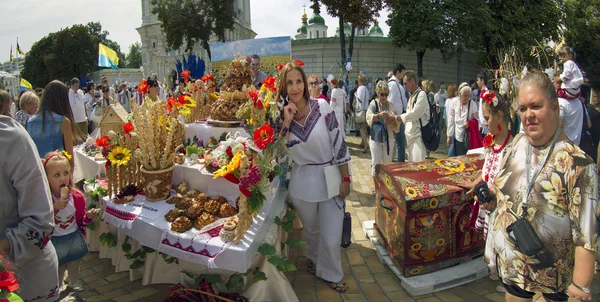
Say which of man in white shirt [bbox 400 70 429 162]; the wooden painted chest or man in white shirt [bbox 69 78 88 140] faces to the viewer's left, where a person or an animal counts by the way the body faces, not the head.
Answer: man in white shirt [bbox 400 70 429 162]

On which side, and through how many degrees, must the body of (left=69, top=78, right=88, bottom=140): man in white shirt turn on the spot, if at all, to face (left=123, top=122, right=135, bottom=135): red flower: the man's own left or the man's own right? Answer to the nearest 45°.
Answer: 0° — they already face it

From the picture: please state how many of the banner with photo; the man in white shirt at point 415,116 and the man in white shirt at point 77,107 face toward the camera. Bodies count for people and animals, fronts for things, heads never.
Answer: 2

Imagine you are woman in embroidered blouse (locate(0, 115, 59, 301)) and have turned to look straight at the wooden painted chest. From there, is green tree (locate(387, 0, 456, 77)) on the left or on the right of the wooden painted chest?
left

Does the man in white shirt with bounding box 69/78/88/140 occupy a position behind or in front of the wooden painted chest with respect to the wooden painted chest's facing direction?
behind

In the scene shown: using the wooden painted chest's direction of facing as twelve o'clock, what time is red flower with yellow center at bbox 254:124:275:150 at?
The red flower with yellow center is roughly at 3 o'clock from the wooden painted chest.

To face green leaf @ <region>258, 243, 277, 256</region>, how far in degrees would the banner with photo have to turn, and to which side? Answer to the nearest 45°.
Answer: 0° — it already faces it

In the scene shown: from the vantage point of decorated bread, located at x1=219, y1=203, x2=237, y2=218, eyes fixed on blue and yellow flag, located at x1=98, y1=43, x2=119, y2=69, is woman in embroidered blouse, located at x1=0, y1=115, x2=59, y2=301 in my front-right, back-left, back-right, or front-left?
back-left

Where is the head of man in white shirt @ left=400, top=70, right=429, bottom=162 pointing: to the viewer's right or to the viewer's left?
to the viewer's left
